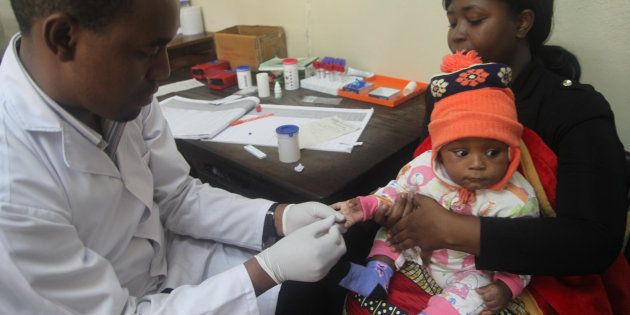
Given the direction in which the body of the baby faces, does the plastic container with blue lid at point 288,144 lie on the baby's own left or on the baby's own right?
on the baby's own right

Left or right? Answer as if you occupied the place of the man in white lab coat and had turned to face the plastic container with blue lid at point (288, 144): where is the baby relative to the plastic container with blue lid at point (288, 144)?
right

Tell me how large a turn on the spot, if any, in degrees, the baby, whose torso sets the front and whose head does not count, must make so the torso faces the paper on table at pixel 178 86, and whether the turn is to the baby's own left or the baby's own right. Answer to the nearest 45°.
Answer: approximately 135° to the baby's own right

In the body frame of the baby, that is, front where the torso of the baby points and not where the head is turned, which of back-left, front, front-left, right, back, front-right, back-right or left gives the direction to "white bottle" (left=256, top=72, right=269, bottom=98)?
back-right

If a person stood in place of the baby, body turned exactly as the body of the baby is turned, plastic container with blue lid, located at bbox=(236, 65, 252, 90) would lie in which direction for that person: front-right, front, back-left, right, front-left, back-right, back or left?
back-right

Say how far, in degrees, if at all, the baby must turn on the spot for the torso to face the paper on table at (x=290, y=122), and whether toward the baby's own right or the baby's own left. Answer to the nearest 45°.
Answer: approximately 135° to the baby's own right

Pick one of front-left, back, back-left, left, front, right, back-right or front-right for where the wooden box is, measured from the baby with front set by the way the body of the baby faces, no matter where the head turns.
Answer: back-right

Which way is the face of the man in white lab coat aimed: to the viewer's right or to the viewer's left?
to the viewer's right

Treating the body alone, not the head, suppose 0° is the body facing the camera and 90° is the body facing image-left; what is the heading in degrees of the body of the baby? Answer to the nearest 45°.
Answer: approximately 0°

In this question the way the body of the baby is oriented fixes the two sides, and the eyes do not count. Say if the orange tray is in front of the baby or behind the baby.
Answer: behind

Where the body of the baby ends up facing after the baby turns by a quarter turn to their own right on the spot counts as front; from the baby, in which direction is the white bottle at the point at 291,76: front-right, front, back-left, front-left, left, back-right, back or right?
front-right
